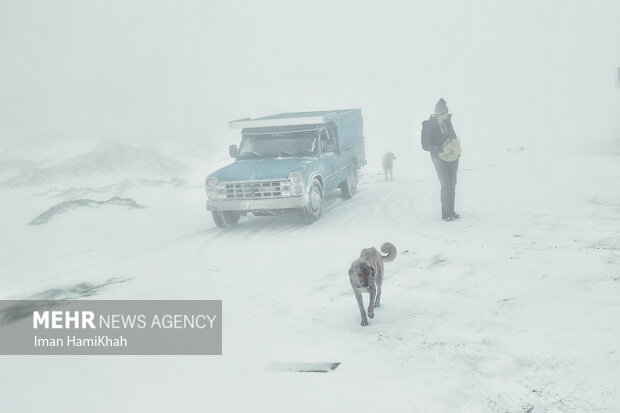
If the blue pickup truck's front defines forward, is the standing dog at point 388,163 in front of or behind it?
behind

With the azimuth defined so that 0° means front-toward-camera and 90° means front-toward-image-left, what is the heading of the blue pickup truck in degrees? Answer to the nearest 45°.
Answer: approximately 45°
